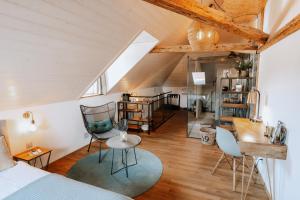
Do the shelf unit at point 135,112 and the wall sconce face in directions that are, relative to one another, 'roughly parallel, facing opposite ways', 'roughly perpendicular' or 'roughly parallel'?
roughly perpendicular

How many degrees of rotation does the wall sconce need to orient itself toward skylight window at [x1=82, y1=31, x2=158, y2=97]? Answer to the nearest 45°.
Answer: approximately 45° to its left

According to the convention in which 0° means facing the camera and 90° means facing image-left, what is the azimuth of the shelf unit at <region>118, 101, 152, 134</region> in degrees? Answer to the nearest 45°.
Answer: approximately 0°

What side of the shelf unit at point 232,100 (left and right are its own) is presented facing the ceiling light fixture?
front

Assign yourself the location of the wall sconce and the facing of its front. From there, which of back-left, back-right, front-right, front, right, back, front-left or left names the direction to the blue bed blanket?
front-right

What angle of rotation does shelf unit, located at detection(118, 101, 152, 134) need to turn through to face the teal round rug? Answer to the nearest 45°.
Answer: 0° — it already faces it

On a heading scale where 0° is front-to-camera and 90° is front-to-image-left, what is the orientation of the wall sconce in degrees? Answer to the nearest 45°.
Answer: approximately 315°
